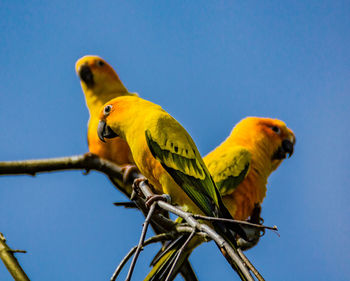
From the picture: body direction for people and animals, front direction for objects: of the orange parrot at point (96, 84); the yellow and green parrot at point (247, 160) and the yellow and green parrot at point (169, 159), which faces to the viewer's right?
the yellow and green parrot at point (247, 160)

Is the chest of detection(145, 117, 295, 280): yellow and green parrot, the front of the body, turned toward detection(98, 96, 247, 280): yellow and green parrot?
no

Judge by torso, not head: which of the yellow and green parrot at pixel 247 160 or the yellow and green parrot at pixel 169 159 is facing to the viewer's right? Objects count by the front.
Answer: the yellow and green parrot at pixel 247 160

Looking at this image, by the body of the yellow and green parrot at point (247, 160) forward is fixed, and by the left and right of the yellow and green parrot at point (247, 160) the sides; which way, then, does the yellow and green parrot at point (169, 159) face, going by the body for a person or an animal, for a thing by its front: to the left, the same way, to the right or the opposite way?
the opposite way

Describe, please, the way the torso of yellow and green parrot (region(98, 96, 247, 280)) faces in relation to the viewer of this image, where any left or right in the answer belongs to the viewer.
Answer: facing to the left of the viewer

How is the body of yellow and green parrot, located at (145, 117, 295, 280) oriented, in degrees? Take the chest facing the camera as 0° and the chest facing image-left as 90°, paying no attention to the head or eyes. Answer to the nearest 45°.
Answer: approximately 270°

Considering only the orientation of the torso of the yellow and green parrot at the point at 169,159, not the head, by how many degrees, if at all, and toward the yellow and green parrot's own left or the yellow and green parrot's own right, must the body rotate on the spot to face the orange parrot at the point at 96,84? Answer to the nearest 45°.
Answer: approximately 90° to the yellow and green parrot's own right

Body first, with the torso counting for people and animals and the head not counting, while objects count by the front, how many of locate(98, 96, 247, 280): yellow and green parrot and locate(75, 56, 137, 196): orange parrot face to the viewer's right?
0

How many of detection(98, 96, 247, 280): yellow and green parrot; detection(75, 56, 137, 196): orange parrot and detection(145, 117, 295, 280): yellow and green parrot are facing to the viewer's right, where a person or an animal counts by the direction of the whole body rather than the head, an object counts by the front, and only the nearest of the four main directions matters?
1

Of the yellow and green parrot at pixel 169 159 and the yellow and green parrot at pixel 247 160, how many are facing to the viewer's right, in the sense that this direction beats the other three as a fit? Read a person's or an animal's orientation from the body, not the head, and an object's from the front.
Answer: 1

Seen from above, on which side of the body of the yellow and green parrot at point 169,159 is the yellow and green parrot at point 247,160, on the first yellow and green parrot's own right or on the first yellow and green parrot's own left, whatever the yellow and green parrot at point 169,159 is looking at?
on the first yellow and green parrot's own right

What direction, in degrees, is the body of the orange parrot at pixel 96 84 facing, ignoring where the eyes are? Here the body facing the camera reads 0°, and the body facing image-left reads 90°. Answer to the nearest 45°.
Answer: approximately 45°
